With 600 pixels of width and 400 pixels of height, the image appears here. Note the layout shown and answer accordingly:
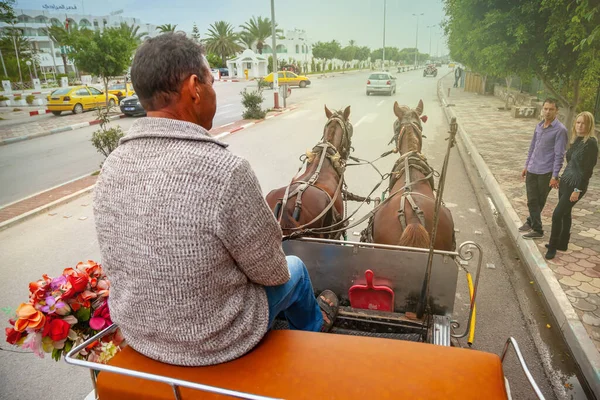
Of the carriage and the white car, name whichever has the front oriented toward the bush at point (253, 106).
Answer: the carriage

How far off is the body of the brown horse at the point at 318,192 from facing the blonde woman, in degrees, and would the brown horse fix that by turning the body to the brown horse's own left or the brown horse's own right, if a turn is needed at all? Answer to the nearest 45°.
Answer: approximately 45° to the brown horse's own right

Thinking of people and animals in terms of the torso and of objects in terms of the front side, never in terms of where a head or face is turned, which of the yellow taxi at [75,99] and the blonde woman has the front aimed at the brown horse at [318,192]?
the blonde woman

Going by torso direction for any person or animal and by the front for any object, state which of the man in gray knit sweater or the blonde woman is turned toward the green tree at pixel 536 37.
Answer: the man in gray knit sweater

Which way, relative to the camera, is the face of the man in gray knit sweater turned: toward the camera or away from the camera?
away from the camera

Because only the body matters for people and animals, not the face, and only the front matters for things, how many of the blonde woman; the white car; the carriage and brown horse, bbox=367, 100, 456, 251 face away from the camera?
3

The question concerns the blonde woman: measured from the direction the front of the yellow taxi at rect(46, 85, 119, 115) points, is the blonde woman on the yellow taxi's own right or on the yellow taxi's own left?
on the yellow taxi's own right

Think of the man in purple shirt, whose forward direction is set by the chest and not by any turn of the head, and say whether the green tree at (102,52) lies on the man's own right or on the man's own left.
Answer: on the man's own right

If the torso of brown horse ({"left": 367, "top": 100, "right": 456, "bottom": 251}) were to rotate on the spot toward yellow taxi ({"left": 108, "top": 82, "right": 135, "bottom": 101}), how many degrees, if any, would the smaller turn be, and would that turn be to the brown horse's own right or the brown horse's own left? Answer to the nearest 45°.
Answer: approximately 45° to the brown horse's own left

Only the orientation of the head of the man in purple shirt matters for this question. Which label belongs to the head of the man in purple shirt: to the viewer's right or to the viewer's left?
to the viewer's left

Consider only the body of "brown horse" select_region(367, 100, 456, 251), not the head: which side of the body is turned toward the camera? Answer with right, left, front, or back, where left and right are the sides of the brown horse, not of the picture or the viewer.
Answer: back

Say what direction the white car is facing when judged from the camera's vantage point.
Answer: facing away from the viewer

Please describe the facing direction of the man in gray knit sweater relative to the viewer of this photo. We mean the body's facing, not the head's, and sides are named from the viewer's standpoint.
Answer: facing away from the viewer and to the right of the viewer

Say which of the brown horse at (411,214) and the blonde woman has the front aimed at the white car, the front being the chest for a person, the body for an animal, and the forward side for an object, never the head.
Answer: the brown horse
